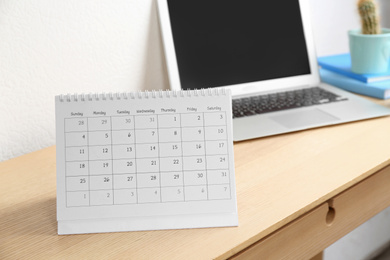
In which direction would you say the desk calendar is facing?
toward the camera

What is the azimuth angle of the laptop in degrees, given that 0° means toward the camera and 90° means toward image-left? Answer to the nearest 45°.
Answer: approximately 315°

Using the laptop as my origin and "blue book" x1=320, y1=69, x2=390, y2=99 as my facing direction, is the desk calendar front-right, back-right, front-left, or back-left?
back-right

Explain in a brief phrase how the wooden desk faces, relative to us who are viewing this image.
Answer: facing the viewer and to the right of the viewer
